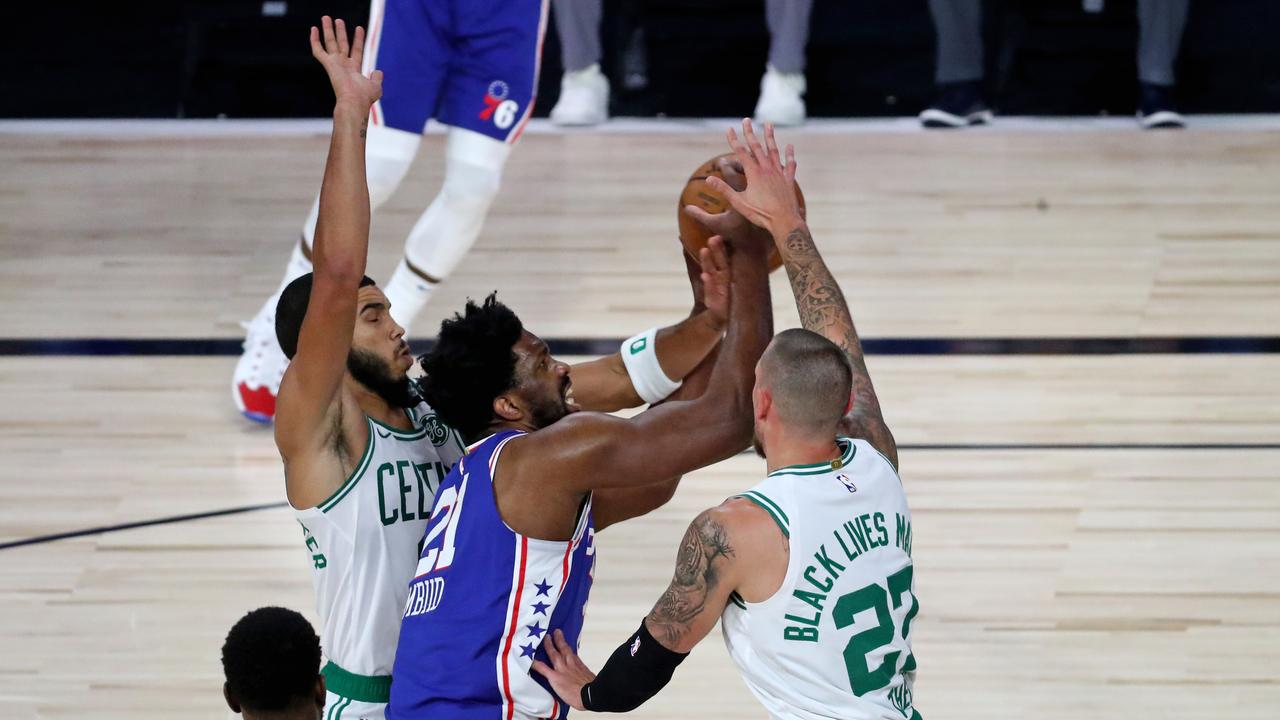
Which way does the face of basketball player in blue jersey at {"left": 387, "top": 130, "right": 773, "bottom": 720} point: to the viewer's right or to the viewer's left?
to the viewer's right

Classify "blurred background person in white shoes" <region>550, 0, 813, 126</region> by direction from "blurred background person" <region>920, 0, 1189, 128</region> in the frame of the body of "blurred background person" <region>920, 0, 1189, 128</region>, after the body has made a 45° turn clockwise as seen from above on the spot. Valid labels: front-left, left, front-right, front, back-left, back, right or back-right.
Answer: front-right

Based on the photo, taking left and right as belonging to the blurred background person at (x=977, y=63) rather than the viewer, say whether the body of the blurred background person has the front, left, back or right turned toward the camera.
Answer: front

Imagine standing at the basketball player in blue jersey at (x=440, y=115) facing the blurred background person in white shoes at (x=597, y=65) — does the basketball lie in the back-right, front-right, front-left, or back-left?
back-right

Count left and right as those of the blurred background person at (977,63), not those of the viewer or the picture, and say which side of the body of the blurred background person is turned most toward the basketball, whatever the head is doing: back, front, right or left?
front

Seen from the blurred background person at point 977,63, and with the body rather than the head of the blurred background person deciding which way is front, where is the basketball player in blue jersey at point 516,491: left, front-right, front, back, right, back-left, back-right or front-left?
front
